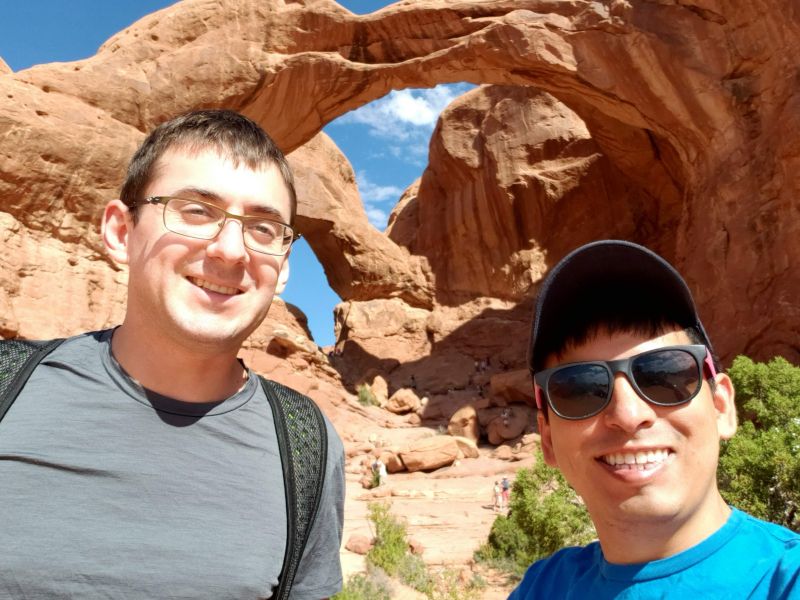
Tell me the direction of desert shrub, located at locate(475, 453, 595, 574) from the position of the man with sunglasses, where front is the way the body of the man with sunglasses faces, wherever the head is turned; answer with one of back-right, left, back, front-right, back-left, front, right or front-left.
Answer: back

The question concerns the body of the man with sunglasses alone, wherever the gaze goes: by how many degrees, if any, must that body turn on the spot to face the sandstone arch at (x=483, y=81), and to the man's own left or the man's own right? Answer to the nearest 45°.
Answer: approximately 180°

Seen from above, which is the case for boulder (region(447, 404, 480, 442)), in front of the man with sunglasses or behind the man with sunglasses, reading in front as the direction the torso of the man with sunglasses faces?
behind

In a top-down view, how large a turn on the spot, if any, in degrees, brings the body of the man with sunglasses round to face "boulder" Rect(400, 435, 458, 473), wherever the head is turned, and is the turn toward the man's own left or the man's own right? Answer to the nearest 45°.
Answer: approximately 180°

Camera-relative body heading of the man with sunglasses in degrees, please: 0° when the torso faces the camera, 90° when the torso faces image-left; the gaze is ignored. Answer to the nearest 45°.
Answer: approximately 0°

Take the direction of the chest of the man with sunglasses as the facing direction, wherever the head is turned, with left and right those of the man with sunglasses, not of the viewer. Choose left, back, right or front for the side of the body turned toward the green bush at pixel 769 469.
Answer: back

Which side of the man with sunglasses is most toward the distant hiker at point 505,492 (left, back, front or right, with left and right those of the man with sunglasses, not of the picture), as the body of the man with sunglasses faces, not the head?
back

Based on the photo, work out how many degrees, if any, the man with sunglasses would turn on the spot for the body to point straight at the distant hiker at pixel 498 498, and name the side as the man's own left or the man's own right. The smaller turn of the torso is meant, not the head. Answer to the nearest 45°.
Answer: approximately 180°

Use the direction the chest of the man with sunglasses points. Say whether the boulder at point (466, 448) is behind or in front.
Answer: behind
